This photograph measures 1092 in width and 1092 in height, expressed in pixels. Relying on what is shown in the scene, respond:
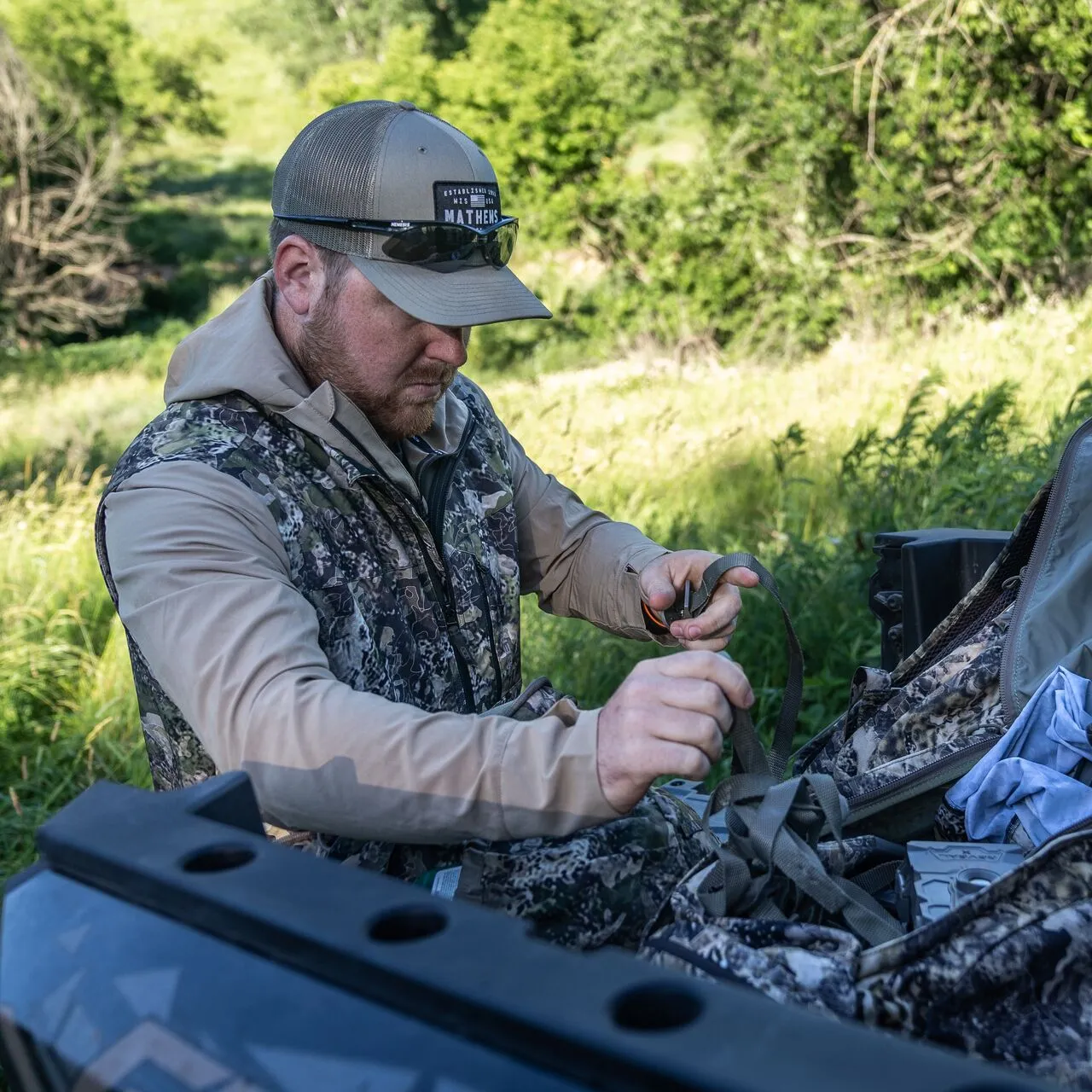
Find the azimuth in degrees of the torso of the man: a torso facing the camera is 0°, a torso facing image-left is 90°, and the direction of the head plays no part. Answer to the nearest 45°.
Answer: approximately 315°

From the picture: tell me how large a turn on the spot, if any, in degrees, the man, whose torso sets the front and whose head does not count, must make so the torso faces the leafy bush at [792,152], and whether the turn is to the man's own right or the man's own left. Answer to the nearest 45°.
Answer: approximately 135° to the man's own left

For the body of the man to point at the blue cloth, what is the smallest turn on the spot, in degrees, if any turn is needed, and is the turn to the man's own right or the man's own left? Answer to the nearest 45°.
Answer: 0° — they already face it

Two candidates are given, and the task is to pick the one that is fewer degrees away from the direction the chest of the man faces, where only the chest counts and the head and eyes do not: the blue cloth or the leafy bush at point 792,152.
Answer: the blue cloth

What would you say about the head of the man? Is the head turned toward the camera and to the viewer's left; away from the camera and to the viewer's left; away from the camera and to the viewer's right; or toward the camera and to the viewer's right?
toward the camera and to the viewer's right
